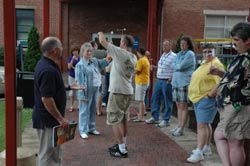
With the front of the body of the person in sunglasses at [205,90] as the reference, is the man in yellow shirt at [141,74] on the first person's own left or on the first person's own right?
on the first person's own right

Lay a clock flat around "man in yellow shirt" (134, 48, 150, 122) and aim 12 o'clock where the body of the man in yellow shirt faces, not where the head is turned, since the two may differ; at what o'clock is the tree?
The tree is roughly at 2 o'clock from the man in yellow shirt.

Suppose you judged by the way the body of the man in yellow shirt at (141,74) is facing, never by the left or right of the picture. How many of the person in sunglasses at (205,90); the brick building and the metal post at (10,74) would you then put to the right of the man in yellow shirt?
1

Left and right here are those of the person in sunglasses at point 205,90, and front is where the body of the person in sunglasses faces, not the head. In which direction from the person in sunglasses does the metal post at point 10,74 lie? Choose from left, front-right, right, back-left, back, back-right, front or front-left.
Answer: front

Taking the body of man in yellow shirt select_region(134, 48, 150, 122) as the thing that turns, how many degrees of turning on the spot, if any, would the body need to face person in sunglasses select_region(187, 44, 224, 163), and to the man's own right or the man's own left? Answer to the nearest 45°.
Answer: approximately 90° to the man's own left

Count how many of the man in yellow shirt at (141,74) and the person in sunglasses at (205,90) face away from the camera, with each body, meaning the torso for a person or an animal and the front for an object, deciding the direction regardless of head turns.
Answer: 0
